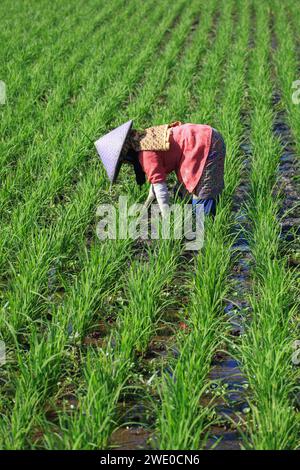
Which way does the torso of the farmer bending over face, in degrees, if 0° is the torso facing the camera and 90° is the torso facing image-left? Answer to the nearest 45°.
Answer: approximately 90°
